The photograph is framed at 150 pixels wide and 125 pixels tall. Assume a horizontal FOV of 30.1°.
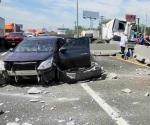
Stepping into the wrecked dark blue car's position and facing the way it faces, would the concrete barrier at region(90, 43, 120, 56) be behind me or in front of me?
behind

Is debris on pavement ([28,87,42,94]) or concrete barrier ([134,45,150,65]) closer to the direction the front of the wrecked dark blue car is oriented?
the debris on pavement

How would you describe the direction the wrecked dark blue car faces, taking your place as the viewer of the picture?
facing the viewer and to the left of the viewer
